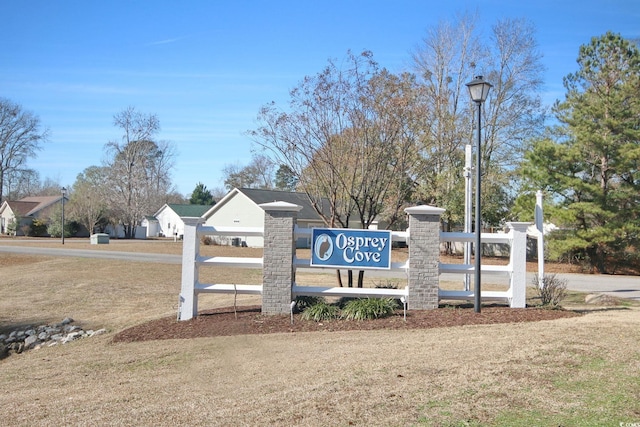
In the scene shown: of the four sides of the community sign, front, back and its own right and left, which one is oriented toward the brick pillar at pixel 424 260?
left

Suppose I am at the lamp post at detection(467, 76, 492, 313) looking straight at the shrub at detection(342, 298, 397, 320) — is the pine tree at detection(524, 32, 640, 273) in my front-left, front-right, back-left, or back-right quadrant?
back-right

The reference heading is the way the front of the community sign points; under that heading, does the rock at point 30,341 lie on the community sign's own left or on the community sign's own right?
on the community sign's own right

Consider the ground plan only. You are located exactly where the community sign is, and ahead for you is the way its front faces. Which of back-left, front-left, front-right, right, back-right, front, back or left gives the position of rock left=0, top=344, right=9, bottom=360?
right

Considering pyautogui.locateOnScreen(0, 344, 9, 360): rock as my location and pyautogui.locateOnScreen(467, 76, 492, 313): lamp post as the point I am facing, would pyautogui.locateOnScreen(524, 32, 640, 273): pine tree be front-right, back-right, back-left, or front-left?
front-left

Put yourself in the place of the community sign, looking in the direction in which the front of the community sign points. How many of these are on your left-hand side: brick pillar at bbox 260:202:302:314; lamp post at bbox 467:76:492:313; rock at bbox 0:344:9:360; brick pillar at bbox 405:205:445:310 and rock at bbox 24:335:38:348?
2

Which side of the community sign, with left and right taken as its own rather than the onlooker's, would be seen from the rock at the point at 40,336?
right

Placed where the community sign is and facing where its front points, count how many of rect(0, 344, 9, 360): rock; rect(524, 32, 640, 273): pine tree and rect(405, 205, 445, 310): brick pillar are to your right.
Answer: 1

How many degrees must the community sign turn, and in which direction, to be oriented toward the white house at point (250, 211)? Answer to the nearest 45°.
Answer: approximately 180°

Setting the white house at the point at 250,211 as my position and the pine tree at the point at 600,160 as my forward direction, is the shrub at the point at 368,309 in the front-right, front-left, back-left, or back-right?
front-right

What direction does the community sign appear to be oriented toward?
toward the camera

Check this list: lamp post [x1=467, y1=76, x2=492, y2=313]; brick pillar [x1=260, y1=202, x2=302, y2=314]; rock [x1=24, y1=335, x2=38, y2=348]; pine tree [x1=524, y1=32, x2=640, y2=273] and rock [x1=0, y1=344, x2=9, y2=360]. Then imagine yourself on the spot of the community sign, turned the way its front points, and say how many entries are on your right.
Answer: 3

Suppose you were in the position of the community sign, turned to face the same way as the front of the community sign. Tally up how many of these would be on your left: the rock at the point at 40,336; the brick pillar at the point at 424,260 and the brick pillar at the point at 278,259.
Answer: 1

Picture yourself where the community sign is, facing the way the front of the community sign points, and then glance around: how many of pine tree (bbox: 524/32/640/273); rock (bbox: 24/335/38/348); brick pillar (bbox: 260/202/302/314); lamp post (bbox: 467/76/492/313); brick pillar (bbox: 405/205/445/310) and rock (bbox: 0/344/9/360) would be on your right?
3

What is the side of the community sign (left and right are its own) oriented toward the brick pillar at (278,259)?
right
